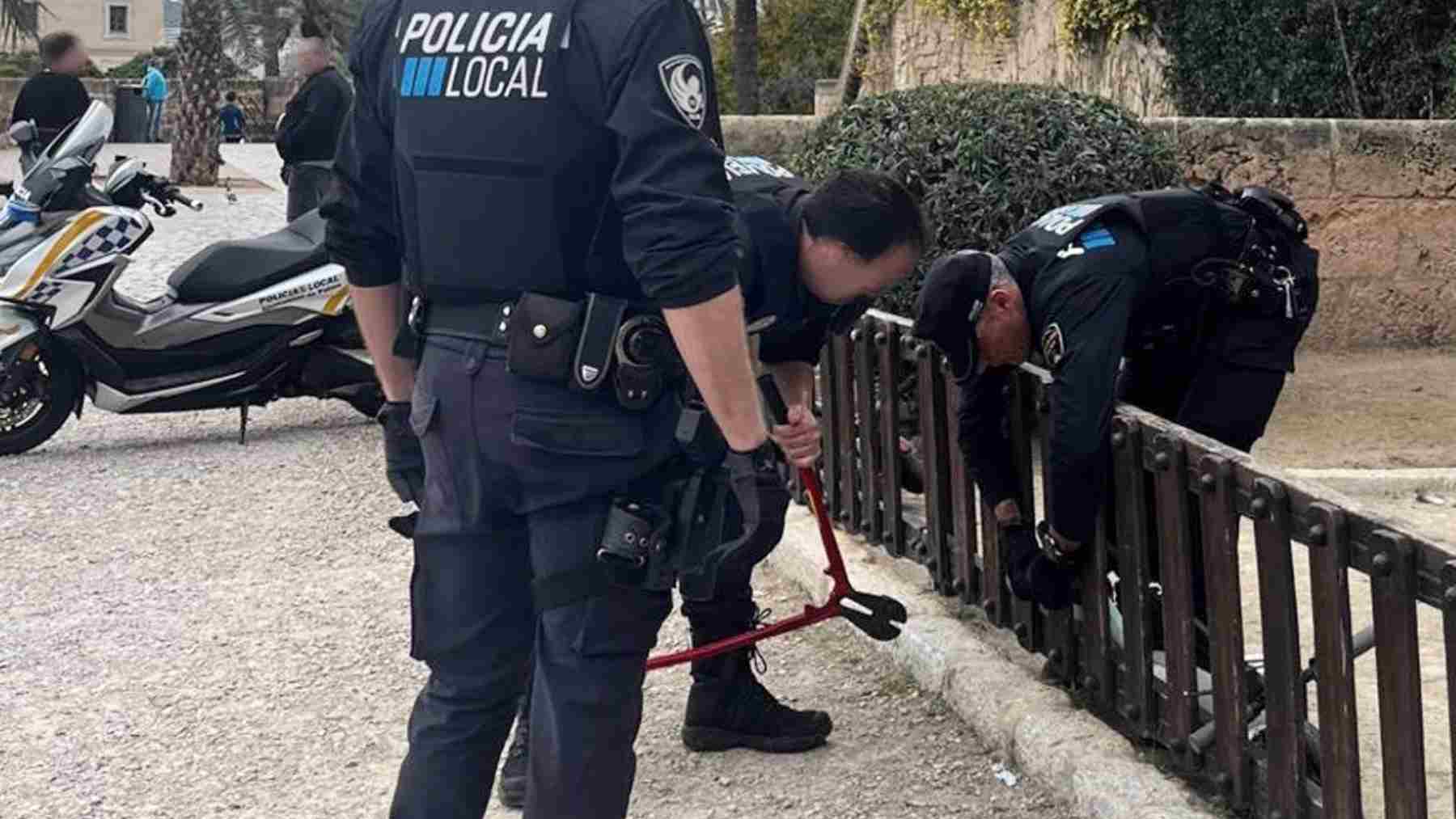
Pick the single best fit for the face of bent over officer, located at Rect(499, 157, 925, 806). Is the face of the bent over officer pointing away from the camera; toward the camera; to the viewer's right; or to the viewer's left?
to the viewer's right
